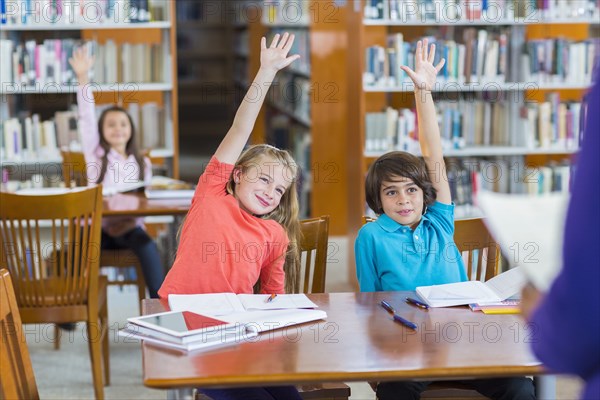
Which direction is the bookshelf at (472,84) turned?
toward the camera

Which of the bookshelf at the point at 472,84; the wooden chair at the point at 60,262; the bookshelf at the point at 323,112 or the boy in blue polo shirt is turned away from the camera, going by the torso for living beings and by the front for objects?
the wooden chair

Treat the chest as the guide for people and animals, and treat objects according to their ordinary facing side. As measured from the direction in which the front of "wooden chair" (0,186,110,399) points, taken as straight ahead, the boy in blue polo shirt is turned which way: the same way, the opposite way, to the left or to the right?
the opposite way

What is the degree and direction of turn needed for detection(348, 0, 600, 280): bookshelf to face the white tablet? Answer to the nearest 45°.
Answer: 0° — it already faces it

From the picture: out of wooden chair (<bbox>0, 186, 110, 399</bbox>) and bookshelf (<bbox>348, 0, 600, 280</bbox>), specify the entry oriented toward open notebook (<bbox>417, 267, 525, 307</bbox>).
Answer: the bookshelf

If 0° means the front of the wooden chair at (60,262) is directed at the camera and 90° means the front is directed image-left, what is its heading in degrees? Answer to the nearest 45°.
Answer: approximately 180°

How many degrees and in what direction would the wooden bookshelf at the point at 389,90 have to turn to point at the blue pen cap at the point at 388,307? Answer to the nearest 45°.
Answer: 0° — it already faces it

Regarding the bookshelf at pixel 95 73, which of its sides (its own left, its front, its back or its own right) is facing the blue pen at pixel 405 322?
front

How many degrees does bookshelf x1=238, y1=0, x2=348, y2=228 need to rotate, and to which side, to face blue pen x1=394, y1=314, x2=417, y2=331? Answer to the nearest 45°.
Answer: approximately 45° to its left

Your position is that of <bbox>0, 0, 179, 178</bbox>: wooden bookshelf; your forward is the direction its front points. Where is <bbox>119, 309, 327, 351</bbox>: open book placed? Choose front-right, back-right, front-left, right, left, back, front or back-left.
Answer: front

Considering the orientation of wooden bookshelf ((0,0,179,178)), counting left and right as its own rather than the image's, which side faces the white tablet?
front

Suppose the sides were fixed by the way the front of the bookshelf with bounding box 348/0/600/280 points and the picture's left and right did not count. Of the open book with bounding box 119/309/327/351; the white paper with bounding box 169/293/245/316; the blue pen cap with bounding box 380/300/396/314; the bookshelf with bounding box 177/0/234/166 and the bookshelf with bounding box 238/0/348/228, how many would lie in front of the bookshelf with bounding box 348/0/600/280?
3

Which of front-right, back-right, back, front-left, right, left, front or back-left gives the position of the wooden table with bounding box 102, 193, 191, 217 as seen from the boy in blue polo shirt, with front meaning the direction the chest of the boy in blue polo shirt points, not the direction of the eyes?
back-right

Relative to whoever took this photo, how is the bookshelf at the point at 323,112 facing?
facing the viewer and to the left of the viewer

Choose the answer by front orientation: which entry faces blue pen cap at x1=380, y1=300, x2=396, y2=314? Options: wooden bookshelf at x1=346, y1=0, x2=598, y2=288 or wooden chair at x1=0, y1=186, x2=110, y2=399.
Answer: the wooden bookshelf

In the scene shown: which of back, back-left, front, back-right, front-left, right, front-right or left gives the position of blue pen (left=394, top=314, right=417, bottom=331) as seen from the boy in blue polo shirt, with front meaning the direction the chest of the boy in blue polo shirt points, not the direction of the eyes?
front

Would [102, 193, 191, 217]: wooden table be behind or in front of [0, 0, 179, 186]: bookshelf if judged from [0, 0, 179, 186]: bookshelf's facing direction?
in front

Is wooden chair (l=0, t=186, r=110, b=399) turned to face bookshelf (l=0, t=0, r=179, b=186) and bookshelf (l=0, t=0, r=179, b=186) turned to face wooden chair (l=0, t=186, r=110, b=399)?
yes

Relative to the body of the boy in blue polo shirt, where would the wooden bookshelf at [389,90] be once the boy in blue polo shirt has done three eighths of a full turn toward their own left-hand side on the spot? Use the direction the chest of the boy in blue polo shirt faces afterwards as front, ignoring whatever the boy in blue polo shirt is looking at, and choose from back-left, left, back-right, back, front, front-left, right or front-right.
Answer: front-left

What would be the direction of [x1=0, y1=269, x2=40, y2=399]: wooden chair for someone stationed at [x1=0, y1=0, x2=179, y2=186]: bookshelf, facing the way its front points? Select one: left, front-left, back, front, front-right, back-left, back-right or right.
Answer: front
